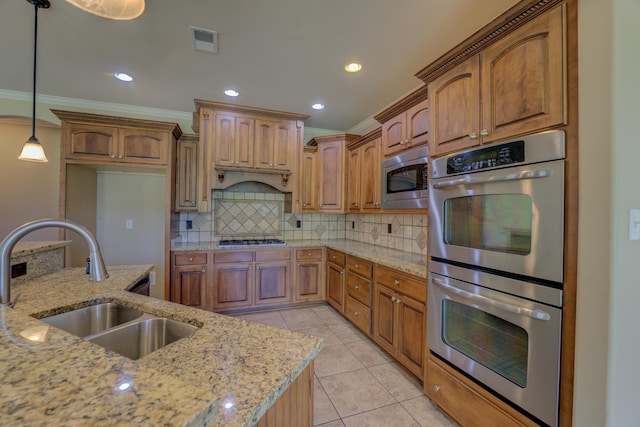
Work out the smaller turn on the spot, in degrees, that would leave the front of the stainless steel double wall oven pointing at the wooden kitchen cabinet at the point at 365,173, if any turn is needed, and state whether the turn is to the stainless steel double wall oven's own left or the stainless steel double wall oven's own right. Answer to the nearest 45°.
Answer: approximately 90° to the stainless steel double wall oven's own right

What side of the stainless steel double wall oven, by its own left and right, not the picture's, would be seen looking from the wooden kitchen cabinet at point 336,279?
right

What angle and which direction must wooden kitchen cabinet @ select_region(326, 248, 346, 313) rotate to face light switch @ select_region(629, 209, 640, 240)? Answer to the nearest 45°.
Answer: approximately 90° to its left

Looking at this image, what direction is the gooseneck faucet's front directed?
to the viewer's right

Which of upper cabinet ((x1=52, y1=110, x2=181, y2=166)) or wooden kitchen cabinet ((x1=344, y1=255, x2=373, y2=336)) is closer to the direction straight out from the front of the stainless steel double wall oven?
the upper cabinet

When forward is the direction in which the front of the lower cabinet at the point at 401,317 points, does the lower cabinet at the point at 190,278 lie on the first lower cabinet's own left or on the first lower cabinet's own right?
on the first lower cabinet's own right

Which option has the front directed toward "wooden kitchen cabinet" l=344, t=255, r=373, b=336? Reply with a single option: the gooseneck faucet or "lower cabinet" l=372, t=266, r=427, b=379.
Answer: the gooseneck faucet
